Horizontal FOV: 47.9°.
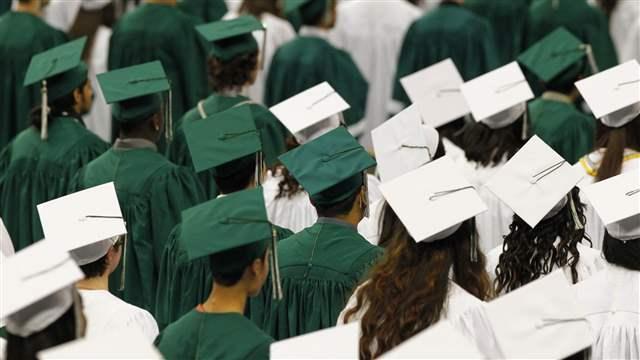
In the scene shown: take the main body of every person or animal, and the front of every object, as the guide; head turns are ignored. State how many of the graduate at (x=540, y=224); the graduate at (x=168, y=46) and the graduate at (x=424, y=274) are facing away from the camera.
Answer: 3

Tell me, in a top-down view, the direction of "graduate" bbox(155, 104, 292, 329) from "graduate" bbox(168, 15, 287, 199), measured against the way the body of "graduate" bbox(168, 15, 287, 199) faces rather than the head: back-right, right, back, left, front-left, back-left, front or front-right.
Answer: back

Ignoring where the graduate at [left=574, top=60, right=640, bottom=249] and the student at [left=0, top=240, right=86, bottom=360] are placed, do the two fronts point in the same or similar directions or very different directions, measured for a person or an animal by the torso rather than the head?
same or similar directions

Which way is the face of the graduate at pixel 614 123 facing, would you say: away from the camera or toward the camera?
away from the camera

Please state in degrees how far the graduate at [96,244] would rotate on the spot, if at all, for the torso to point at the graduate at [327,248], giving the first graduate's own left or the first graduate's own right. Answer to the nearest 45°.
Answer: approximately 45° to the first graduate's own right

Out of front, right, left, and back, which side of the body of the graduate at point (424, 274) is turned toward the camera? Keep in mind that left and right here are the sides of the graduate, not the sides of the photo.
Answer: back

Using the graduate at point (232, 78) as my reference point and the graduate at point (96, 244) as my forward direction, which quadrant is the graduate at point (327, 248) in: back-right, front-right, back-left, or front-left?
front-left

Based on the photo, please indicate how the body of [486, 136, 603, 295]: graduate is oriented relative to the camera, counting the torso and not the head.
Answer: away from the camera

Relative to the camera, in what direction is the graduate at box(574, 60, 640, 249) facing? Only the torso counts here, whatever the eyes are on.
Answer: away from the camera

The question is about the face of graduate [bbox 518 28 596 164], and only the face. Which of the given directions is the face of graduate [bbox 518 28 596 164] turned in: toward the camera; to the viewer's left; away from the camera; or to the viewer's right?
away from the camera

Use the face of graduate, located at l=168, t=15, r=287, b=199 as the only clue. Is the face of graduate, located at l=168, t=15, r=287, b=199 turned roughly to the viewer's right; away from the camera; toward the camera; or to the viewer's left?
away from the camera

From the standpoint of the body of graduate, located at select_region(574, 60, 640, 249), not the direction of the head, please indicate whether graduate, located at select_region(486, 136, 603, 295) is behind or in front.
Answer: behind

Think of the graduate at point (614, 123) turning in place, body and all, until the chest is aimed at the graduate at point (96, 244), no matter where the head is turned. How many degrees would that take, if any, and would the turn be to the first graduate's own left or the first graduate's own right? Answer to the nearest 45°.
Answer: approximately 135° to the first graduate's own left

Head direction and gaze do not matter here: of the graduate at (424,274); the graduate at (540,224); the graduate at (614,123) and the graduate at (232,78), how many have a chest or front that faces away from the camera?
4

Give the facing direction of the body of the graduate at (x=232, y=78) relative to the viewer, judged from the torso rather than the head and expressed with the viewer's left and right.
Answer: facing away from the viewer
